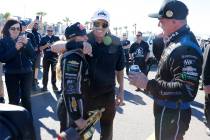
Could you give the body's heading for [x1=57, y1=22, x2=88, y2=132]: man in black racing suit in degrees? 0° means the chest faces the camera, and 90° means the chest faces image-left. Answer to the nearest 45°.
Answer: approximately 270°

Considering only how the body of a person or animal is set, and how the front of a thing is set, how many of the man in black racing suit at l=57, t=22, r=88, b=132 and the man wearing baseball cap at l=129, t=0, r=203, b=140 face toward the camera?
0

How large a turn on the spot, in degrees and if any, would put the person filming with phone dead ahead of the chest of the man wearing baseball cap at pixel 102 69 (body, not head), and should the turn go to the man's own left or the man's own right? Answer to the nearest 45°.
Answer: approximately 135° to the man's own right

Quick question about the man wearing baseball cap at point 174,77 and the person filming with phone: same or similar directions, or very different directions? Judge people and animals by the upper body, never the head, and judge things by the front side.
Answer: very different directions

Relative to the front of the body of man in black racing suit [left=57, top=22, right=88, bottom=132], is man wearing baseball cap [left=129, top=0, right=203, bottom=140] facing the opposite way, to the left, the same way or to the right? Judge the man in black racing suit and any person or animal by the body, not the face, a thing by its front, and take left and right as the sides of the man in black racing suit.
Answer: the opposite way

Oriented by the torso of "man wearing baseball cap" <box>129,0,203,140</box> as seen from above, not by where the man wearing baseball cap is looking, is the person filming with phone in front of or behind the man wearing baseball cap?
in front

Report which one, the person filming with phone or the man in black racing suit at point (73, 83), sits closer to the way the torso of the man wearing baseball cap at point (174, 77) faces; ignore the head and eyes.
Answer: the man in black racing suit

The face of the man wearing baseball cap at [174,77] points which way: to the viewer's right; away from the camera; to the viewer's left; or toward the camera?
to the viewer's left

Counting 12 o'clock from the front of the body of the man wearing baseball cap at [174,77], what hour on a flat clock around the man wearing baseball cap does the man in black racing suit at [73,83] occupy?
The man in black racing suit is roughly at 12 o'clock from the man wearing baseball cap.

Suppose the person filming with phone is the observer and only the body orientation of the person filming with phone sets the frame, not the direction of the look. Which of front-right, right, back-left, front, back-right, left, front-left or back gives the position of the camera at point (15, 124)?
front-right

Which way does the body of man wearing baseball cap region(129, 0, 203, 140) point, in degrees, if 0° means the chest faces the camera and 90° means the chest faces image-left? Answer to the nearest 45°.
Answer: approximately 90°

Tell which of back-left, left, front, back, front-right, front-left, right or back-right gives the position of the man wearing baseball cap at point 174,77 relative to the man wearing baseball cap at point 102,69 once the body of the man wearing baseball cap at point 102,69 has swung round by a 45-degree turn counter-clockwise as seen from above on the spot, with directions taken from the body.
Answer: front

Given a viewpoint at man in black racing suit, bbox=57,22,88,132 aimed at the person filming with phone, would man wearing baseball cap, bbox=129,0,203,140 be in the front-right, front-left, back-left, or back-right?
back-right
